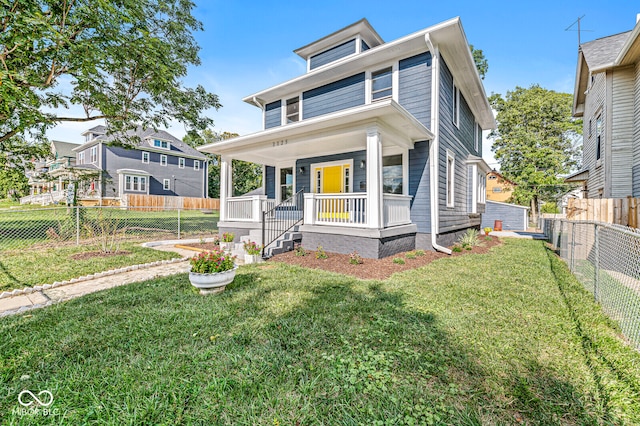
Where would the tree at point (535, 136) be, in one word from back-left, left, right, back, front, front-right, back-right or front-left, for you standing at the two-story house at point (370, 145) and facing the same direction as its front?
back

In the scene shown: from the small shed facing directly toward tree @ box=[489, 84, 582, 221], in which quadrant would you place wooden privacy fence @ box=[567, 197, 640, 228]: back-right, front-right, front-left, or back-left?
back-right

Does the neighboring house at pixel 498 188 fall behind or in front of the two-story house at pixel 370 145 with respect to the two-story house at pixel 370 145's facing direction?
behind

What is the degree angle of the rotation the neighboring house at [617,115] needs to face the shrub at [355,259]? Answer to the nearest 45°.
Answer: approximately 45° to its right

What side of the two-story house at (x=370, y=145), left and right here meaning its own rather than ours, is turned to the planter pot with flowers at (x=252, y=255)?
front

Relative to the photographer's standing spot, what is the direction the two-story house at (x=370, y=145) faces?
facing the viewer and to the left of the viewer

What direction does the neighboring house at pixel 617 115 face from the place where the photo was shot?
facing the viewer

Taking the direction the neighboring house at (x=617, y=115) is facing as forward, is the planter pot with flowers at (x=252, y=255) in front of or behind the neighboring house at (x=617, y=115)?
in front

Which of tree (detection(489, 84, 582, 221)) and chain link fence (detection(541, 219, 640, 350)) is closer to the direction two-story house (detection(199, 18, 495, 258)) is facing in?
the chain link fence

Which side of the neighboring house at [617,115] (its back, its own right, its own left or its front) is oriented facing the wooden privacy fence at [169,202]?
right

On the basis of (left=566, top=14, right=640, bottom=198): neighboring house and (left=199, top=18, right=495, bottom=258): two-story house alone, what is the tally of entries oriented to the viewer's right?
0

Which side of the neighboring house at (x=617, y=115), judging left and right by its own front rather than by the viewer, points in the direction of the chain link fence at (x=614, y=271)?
front

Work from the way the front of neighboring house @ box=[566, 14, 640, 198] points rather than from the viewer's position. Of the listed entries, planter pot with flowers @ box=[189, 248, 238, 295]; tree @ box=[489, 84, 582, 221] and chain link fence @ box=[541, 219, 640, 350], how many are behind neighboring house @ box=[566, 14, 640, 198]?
1
